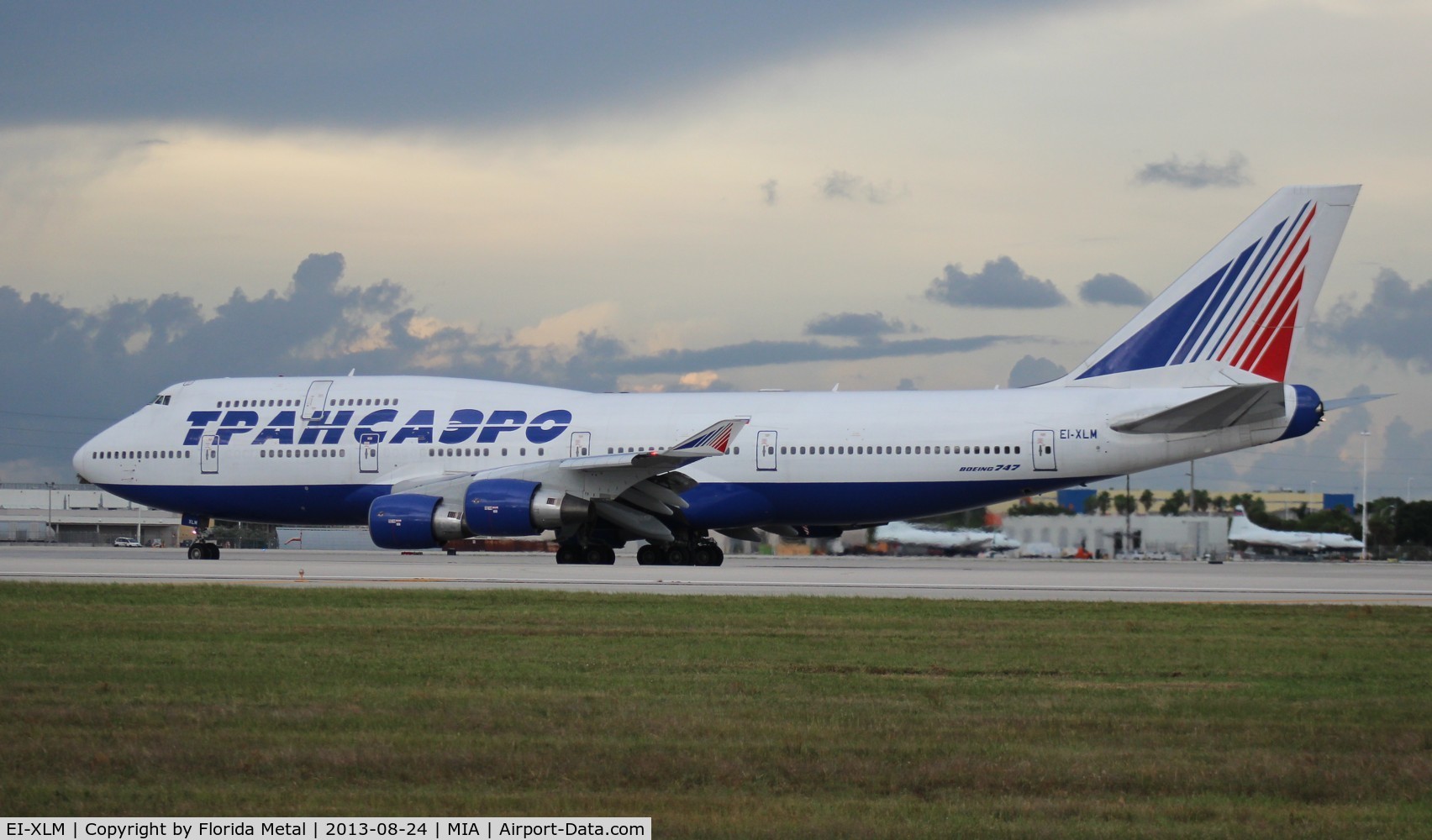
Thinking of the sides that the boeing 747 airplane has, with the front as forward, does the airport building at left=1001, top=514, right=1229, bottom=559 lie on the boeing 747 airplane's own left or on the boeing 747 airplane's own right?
on the boeing 747 airplane's own right

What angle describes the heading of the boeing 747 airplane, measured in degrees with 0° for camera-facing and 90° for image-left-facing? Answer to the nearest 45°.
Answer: approximately 90°
